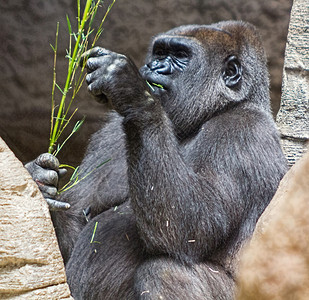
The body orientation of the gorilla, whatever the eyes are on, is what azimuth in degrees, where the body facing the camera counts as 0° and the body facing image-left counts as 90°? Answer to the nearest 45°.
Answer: approximately 45°
